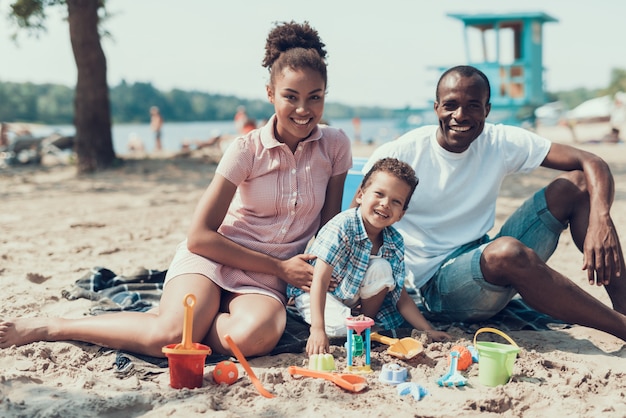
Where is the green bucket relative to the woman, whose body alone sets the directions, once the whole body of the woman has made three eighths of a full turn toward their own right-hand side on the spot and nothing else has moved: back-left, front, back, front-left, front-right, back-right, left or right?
back

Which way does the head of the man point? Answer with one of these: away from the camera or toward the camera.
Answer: toward the camera

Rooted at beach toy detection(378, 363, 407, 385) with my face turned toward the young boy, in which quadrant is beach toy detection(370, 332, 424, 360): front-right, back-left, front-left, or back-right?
front-right

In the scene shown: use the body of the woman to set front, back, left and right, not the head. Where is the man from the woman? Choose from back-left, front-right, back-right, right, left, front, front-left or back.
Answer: left

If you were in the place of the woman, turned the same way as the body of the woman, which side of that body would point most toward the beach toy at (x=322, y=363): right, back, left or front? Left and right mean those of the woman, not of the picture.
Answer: front

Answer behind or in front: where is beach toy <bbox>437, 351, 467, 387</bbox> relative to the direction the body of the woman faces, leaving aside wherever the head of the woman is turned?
in front

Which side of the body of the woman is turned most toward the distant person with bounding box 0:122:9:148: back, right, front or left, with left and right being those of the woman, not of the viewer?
back

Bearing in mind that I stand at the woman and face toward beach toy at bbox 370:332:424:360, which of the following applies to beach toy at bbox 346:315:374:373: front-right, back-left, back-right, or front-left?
front-right

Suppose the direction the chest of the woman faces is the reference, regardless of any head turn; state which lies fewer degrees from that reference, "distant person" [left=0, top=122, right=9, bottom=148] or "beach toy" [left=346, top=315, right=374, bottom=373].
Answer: the beach toy

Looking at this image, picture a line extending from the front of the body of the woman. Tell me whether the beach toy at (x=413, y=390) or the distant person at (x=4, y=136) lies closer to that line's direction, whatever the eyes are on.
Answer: the beach toy

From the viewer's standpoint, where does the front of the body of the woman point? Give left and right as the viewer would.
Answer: facing the viewer

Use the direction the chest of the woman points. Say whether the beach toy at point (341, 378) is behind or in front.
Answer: in front

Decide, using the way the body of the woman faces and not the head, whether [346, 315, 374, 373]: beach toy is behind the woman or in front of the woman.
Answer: in front

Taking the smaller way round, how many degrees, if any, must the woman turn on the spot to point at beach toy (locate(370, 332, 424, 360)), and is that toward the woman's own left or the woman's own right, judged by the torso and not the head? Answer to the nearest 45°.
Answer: approximately 45° to the woman's own left

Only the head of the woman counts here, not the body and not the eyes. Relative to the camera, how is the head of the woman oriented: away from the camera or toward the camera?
toward the camera

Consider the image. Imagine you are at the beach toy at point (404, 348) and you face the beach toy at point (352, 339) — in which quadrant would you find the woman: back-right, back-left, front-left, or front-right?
front-right

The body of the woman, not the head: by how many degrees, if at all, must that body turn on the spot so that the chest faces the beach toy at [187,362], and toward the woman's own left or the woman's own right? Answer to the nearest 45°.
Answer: approximately 45° to the woman's own right
